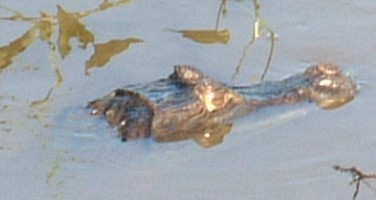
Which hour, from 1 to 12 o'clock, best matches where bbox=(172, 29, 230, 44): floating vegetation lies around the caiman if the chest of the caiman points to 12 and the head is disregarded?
The floating vegetation is roughly at 9 o'clock from the caiman.

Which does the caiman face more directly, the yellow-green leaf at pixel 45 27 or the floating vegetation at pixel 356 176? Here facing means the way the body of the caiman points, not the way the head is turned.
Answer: the floating vegetation

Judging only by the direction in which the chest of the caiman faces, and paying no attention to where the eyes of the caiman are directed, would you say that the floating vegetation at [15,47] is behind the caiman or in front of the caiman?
behind

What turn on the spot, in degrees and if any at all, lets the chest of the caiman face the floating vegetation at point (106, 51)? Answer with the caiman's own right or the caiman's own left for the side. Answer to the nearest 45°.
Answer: approximately 135° to the caiman's own left

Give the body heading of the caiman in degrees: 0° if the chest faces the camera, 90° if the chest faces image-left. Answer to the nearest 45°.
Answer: approximately 270°

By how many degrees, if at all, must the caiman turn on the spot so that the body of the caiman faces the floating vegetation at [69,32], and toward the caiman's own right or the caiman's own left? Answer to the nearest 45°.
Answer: approximately 135° to the caiman's own left

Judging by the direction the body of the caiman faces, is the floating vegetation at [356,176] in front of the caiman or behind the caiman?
in front
